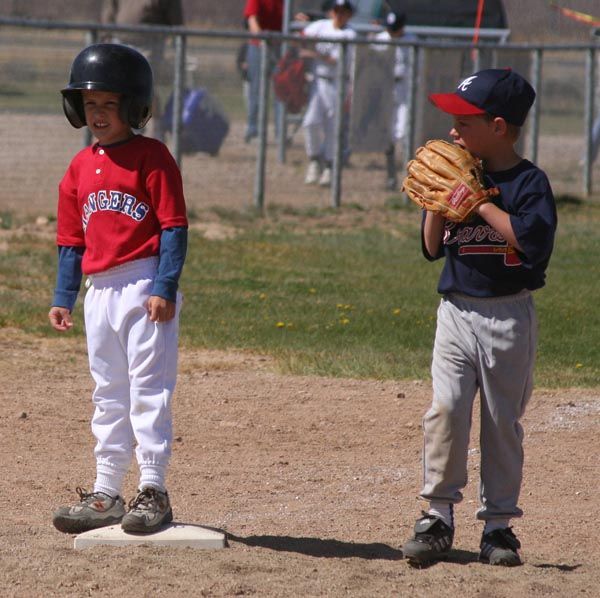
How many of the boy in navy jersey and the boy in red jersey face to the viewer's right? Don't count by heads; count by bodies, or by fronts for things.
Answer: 0

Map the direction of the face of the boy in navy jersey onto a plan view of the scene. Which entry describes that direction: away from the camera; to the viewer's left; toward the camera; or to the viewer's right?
to the viewer's left

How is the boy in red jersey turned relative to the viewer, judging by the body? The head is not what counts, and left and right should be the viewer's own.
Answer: facing the viewer and to the left of the viewer

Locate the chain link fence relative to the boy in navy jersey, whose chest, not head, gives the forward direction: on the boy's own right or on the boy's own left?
on the boy's own right

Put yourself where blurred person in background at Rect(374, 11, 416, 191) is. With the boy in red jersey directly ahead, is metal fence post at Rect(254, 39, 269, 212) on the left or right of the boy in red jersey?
right

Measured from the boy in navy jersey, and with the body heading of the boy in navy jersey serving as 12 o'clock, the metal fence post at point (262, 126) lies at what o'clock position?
The metal fence post is roughly at 4 o'clock from the boy in navy jersey.

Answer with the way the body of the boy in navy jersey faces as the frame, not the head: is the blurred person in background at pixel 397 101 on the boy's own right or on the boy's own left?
on the boy's own right

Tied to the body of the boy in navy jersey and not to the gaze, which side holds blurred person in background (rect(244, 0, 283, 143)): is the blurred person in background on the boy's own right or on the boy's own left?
on the boy's own right

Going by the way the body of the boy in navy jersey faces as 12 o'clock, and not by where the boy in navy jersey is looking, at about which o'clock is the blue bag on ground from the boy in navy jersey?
The blue bag on ground is roughly at 4 o'clock from the boy in navy jersey.
